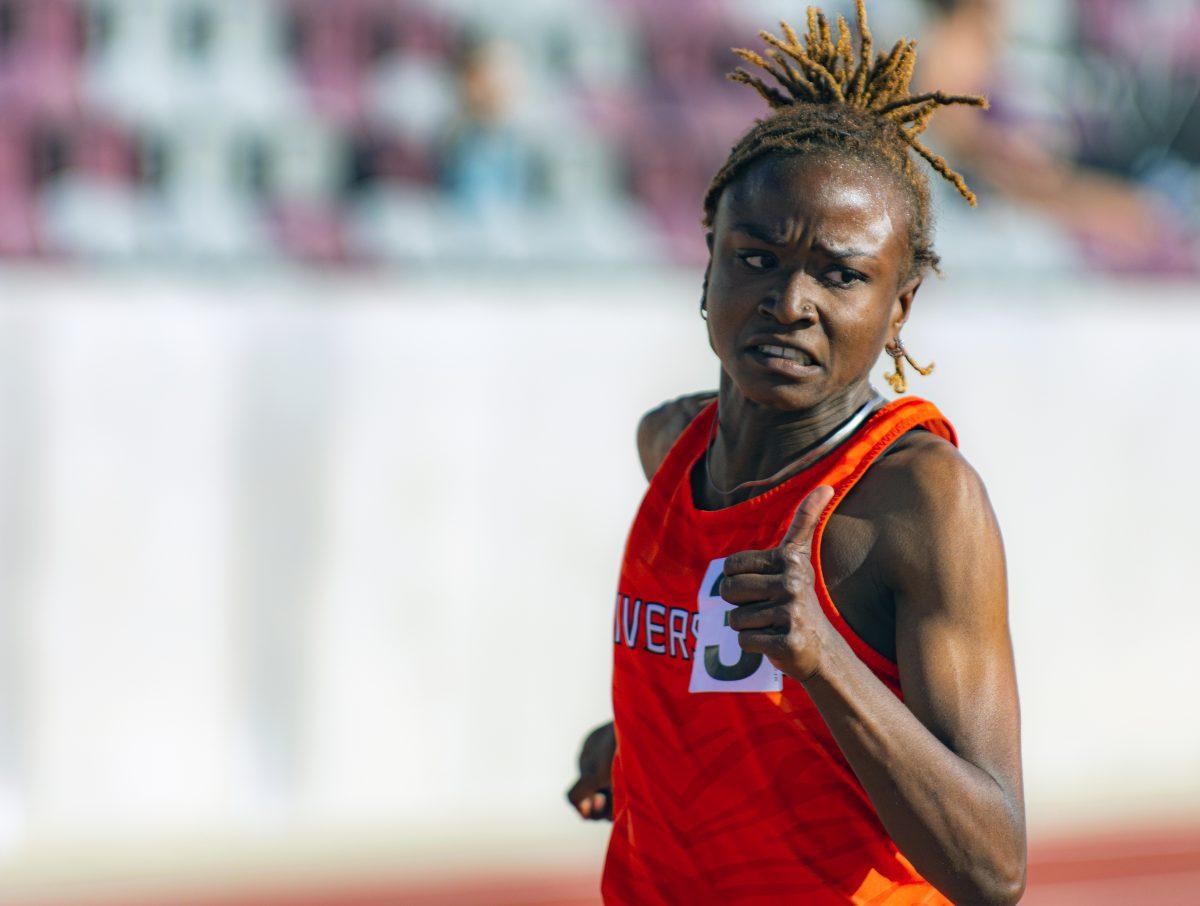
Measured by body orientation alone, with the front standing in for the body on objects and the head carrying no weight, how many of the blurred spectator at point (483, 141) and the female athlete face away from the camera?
0

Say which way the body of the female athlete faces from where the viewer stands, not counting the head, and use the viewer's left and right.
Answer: facing the viewer and to the left of the viewer

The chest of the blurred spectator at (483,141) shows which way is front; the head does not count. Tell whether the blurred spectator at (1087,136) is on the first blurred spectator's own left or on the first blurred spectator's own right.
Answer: on the first blurred spectator's own left

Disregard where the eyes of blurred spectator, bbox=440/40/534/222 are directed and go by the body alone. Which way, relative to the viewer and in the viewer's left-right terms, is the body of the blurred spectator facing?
facing the viewer

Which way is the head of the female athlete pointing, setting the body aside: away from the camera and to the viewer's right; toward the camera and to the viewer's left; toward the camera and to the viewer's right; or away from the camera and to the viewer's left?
toward the camera and to the viewer's left

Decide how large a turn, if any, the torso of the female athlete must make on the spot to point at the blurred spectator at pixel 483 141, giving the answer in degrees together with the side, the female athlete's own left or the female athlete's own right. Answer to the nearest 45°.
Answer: approximately 135° to the female athlete's own right

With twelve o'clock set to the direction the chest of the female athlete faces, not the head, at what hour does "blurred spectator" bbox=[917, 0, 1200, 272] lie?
The blurred spectator is roughly at 5 o'clock from the female athlete.

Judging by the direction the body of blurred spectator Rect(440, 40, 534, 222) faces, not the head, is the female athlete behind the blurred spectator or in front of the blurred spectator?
in front
